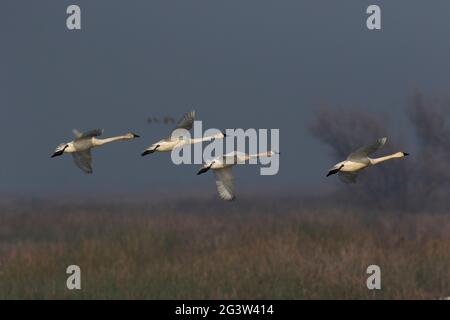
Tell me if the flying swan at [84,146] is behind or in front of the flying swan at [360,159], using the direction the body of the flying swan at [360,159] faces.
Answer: behind

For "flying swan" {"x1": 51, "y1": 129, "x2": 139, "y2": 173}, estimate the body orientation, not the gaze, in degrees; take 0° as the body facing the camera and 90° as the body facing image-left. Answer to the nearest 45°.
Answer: approximately 270°

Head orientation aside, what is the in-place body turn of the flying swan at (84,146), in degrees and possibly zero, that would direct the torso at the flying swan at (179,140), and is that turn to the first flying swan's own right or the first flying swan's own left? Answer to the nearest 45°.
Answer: approximately 45° to the first flying swan's own right

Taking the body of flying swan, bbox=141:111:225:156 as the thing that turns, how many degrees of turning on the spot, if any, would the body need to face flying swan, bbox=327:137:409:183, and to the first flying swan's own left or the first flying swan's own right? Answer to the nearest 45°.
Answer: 0° — it already faces it

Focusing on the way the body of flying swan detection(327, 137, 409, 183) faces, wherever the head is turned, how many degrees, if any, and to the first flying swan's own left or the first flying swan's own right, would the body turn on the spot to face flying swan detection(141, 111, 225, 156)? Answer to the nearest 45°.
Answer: approximately 180°

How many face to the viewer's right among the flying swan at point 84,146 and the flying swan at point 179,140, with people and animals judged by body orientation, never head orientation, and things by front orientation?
2

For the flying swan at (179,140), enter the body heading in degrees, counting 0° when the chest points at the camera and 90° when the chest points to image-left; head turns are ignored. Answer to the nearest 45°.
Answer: approximately 270°

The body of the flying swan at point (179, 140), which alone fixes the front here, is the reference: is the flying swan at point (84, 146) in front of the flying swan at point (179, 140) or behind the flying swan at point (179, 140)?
behind

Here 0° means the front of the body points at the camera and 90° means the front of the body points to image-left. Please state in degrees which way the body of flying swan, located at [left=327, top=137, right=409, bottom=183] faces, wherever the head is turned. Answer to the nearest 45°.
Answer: approximately 270°
